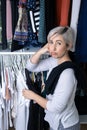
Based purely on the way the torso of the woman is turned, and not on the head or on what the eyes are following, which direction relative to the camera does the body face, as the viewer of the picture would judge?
to the viewer's left
